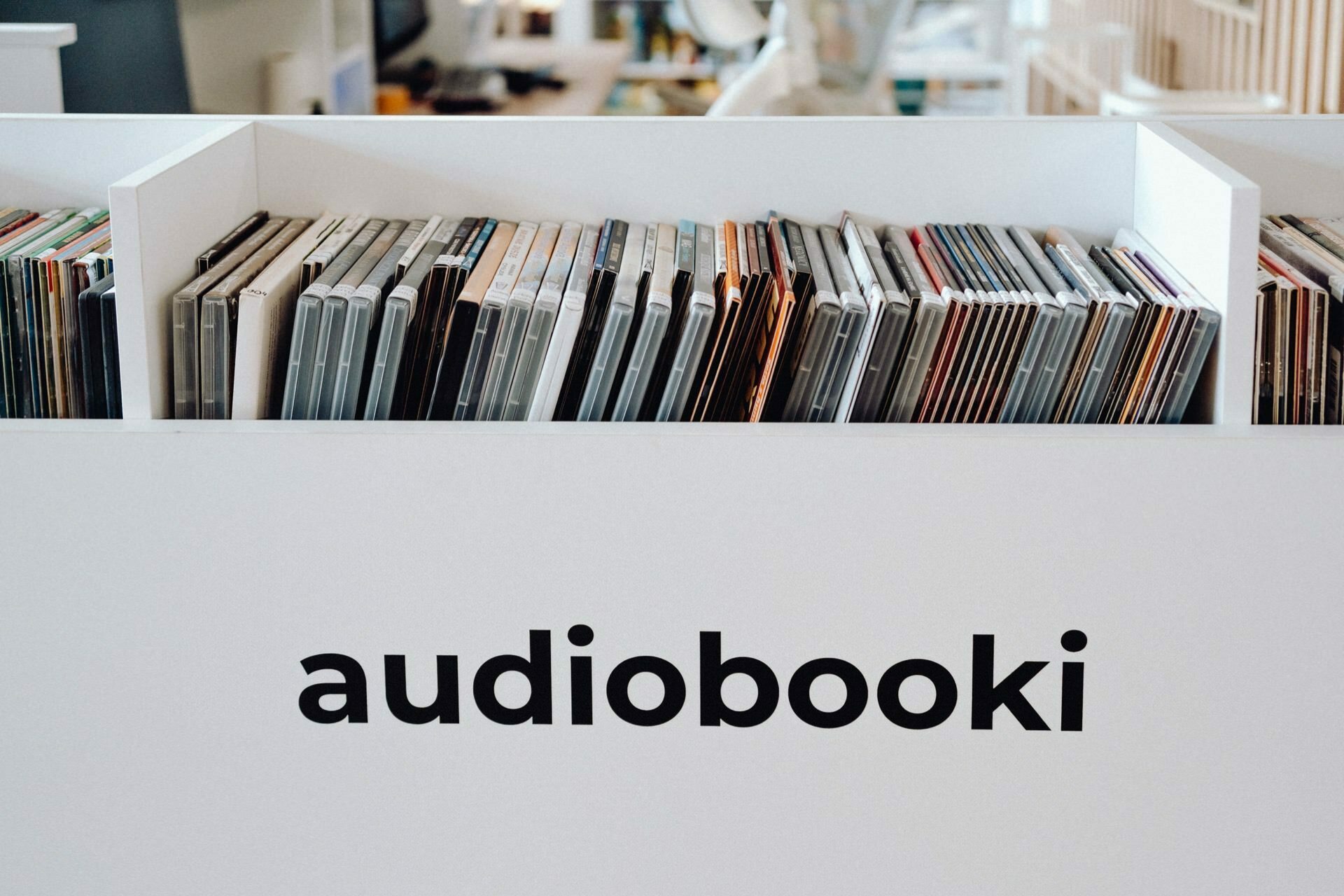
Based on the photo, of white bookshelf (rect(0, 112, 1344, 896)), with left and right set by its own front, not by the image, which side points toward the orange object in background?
back

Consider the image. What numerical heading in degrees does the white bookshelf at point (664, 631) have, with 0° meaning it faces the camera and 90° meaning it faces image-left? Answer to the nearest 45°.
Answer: approximately 0°
